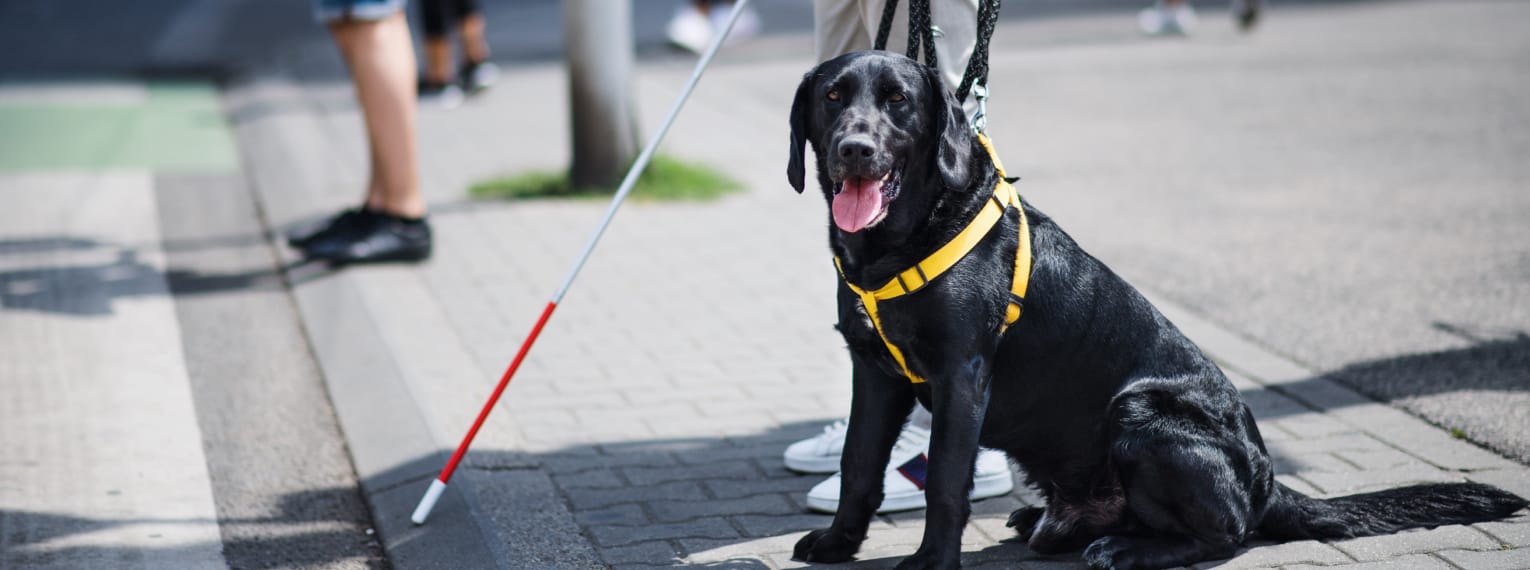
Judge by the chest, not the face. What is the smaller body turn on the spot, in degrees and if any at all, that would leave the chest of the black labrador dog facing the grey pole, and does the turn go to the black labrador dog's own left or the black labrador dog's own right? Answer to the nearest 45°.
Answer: approximately 90° to the black labrador dog's own right

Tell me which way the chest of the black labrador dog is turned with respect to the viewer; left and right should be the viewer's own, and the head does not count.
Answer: facing the viewer and to the left of the viewer
